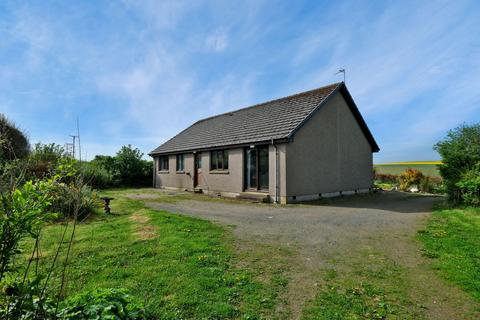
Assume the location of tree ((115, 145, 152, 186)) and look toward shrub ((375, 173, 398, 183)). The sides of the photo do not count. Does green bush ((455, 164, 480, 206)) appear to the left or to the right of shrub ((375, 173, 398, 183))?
right

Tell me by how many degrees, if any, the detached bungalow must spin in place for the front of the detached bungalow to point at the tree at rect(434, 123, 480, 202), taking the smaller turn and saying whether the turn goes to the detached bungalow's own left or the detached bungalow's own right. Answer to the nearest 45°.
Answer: approximately 90° to the detached bungalow's own left

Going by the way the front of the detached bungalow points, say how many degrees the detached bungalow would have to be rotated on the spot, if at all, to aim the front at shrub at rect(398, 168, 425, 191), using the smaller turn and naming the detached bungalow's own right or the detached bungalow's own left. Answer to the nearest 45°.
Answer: approximately 180°

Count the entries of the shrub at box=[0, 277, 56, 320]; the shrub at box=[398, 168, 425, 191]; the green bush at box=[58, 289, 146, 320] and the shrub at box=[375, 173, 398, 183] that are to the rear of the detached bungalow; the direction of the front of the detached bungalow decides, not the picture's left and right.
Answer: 2

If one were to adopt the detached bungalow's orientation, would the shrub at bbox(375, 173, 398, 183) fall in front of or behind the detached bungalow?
behind

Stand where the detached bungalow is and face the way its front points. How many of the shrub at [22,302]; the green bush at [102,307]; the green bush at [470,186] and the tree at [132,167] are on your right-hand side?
1

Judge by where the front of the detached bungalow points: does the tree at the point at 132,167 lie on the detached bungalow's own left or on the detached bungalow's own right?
on the detached bungalow's own right

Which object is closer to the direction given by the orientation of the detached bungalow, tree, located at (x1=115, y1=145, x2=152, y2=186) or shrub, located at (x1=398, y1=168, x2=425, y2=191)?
the tree

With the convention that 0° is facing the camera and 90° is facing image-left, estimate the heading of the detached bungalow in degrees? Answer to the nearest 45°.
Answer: approximately 45°

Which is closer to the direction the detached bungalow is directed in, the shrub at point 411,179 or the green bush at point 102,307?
the green bush

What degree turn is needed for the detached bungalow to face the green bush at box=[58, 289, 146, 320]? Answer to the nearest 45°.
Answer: approximately 45° to its left

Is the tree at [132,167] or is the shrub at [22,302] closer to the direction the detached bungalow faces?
the shrub

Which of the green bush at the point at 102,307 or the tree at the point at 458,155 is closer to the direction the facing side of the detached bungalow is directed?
the green bush
